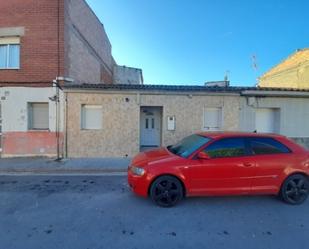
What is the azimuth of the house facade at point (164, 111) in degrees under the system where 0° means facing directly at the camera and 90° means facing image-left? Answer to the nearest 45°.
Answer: approximately 0°

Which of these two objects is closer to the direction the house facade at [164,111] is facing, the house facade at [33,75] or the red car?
the red car

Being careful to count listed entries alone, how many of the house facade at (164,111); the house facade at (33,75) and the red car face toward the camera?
2

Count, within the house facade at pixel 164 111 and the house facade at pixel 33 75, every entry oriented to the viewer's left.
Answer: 0

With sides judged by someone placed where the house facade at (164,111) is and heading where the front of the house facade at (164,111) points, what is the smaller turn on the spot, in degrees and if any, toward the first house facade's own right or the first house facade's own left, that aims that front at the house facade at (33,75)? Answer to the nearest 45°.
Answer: approximately 90° to the first house facade's own right

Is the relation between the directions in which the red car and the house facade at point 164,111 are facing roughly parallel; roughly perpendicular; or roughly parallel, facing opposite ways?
roughly perpendicular

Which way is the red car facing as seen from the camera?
to the viewer's left

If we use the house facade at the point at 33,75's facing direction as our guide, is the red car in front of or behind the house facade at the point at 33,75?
in front

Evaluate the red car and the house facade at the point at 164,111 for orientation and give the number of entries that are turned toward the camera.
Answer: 1

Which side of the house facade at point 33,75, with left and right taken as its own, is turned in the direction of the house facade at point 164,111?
left

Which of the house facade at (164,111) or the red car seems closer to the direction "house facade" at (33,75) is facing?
the red car
